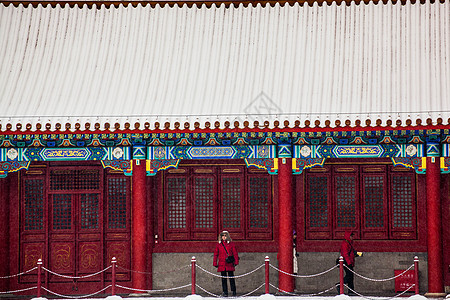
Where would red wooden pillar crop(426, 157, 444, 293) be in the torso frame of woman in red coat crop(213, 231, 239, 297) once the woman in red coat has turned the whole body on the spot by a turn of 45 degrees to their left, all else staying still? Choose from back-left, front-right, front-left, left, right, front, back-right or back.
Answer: front-left

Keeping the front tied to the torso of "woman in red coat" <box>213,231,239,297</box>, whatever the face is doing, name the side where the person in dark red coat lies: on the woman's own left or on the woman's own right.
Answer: on the woman's own left

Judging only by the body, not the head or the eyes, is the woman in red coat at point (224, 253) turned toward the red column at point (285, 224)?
no

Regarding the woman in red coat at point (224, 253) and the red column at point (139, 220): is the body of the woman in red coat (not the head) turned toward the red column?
no

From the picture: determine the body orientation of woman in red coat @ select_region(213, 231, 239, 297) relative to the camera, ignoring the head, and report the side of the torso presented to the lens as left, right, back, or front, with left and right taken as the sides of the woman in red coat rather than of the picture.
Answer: front
